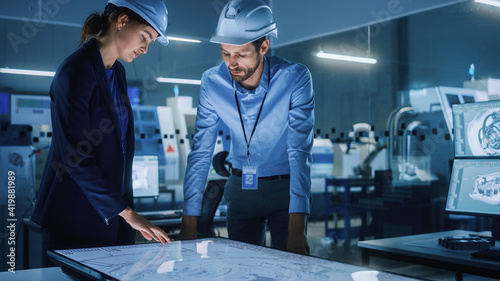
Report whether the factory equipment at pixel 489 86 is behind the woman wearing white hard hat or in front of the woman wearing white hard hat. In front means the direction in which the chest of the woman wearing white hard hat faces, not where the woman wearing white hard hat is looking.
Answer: in front

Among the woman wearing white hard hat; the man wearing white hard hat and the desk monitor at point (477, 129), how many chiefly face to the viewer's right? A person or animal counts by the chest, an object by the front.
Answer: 1

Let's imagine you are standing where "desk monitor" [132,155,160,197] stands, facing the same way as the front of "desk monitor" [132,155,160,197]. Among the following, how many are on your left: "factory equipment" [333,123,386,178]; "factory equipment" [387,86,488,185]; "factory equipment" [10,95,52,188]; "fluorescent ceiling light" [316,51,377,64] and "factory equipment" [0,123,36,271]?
3

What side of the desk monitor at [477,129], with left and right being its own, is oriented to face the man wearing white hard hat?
front

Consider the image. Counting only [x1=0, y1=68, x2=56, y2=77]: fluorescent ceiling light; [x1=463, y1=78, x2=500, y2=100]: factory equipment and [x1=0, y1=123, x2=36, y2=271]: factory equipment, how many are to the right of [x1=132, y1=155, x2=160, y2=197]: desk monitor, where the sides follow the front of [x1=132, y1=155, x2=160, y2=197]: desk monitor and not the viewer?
2

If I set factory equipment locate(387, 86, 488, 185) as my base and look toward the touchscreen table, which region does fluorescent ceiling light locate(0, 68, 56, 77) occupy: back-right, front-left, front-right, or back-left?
front-right

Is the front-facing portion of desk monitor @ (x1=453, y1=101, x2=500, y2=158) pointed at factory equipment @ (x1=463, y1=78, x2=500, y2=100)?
no

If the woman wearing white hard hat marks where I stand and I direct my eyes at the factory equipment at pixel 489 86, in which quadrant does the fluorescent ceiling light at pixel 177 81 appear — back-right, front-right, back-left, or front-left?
front-left

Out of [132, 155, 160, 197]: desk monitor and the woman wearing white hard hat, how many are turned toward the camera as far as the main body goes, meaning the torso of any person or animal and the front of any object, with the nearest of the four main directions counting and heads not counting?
1

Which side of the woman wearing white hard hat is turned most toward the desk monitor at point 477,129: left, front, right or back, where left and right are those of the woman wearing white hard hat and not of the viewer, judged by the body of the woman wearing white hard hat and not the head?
front

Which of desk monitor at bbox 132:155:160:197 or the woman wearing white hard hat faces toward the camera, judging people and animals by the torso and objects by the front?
the desk monitor

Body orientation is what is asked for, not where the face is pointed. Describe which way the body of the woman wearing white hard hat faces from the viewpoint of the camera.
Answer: to the viewer's right

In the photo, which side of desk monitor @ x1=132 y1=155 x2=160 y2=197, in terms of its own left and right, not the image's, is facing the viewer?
front

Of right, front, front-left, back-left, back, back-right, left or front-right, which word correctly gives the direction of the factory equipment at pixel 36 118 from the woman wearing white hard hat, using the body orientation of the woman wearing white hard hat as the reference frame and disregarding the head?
left

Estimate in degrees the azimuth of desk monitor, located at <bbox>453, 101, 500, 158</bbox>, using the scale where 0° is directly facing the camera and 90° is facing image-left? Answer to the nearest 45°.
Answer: approximately 45°

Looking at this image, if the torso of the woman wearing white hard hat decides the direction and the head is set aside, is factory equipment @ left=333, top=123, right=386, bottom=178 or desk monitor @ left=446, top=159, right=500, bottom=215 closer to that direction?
the desk monitor

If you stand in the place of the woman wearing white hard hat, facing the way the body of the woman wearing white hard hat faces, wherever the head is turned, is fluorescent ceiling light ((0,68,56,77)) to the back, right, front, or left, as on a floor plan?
left
